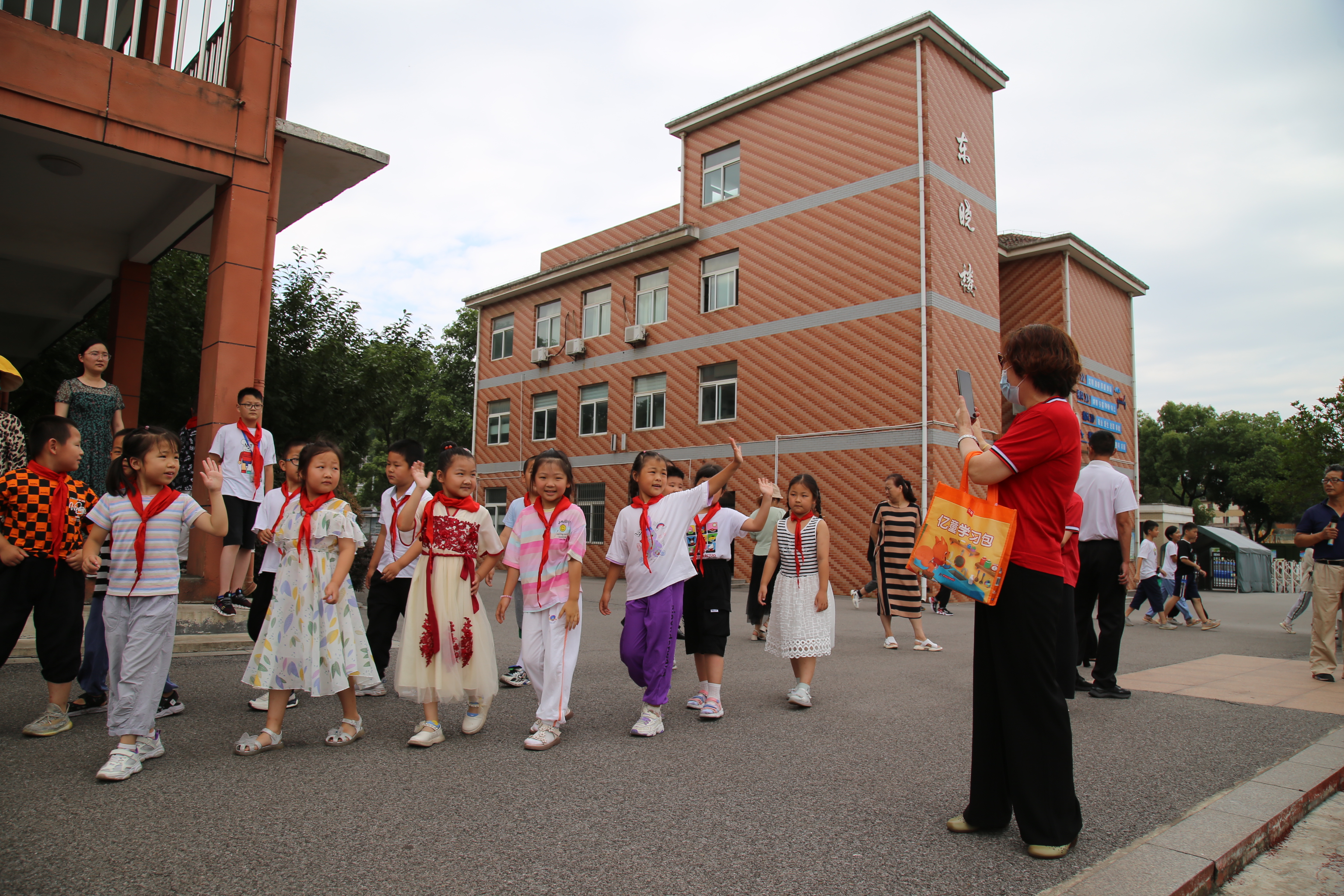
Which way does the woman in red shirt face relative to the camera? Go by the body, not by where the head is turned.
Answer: to the viewer's left

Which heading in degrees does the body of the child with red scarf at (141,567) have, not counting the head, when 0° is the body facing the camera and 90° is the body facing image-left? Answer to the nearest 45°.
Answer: approximately 0°

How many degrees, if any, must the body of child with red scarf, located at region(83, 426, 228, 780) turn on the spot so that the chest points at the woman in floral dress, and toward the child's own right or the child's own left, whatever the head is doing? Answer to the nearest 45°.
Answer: approximately 180°

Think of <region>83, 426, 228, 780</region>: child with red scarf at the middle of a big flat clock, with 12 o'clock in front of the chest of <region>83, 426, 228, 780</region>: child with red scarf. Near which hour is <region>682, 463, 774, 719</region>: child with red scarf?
<region>682, 463, 774, 719</region>: child with red scarf is roughly at 9 o'clock from <region>83, 426, 228, 780</region>: child with red scarf.

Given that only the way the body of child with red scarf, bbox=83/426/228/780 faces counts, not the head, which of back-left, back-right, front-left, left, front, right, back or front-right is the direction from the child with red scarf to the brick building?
back-left

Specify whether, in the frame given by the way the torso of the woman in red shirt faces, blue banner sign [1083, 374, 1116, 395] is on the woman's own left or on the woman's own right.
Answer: on the woman's own right

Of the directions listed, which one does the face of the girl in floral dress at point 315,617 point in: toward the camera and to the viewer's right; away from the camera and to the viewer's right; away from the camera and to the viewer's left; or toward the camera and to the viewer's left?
toward the camera and to the viewer's right

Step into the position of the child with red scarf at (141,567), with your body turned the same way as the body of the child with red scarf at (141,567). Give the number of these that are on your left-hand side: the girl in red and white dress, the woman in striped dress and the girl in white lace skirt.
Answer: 3

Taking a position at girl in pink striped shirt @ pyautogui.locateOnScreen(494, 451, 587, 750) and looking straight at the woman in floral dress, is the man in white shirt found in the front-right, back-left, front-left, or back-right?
back-right

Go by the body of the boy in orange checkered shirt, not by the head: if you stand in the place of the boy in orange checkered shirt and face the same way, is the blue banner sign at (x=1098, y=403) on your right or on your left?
on your left

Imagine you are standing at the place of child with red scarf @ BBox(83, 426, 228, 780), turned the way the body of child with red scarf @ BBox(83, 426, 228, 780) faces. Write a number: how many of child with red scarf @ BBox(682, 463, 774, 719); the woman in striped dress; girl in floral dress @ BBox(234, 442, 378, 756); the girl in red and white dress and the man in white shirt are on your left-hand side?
5

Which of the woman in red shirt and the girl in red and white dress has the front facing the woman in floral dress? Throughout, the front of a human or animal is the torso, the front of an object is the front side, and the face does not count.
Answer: the woman in red shirt

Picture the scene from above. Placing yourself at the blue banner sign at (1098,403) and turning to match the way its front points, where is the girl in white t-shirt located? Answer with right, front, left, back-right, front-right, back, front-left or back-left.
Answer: front-right
